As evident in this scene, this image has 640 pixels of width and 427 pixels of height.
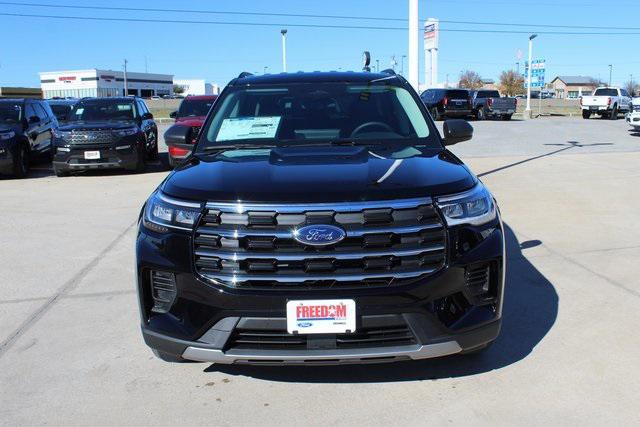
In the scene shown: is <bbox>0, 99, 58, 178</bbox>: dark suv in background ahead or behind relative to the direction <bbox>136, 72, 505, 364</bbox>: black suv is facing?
behind

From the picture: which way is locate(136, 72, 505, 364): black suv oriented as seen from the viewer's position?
toward the camera

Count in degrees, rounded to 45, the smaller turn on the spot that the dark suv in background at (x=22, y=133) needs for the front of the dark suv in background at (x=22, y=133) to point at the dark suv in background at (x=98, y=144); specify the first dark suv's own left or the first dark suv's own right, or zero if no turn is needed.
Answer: approximately 90° to the first dark suv's own left

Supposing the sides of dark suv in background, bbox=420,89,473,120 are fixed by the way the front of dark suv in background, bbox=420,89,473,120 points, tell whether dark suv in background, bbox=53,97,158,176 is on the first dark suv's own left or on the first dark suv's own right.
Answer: on the first dark suv's own left

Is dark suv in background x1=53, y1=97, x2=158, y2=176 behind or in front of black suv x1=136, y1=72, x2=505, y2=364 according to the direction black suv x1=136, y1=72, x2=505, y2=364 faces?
behind

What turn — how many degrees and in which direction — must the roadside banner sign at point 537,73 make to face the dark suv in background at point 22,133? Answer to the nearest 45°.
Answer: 0° — it already faces it

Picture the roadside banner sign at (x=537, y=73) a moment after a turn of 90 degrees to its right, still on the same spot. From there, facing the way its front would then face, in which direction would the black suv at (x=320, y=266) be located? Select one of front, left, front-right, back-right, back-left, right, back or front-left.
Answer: left

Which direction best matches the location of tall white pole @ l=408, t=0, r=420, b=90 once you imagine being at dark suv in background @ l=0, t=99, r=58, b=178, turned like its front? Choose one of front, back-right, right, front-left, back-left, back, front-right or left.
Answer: left

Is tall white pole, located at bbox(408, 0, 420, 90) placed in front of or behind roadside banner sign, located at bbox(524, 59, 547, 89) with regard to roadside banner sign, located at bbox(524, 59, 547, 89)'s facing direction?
in front

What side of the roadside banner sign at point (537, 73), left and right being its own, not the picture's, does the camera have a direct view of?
front

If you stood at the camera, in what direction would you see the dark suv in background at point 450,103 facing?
facing away from the viewer and to the left of the viewer
